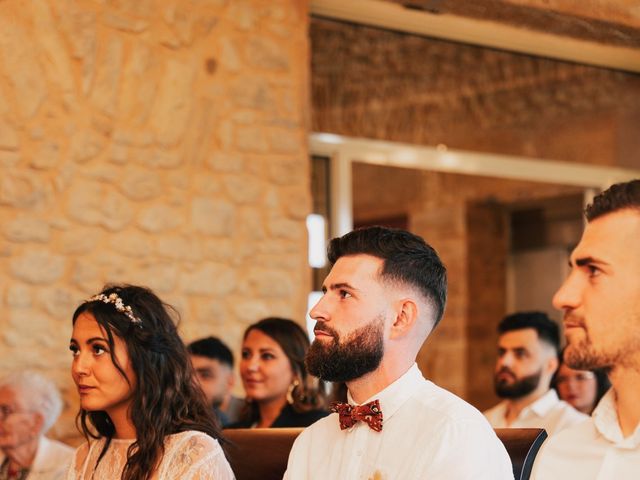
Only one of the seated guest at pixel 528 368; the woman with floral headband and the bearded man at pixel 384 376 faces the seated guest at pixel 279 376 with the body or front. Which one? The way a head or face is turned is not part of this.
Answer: the seated guest at pixel 528 368

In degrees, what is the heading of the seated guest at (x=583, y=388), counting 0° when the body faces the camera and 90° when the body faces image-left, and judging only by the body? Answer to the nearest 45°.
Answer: approximately 45°

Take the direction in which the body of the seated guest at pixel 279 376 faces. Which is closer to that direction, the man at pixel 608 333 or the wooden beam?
the man

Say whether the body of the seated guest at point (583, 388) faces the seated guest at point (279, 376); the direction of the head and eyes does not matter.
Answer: yes

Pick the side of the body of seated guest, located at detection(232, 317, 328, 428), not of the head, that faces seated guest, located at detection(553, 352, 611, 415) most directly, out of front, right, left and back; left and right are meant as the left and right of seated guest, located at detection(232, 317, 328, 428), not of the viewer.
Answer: back

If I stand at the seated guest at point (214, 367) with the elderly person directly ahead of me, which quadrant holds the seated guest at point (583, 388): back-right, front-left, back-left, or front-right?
back-left

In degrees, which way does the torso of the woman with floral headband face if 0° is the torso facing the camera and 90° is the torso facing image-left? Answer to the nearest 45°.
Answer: approximately 45°
